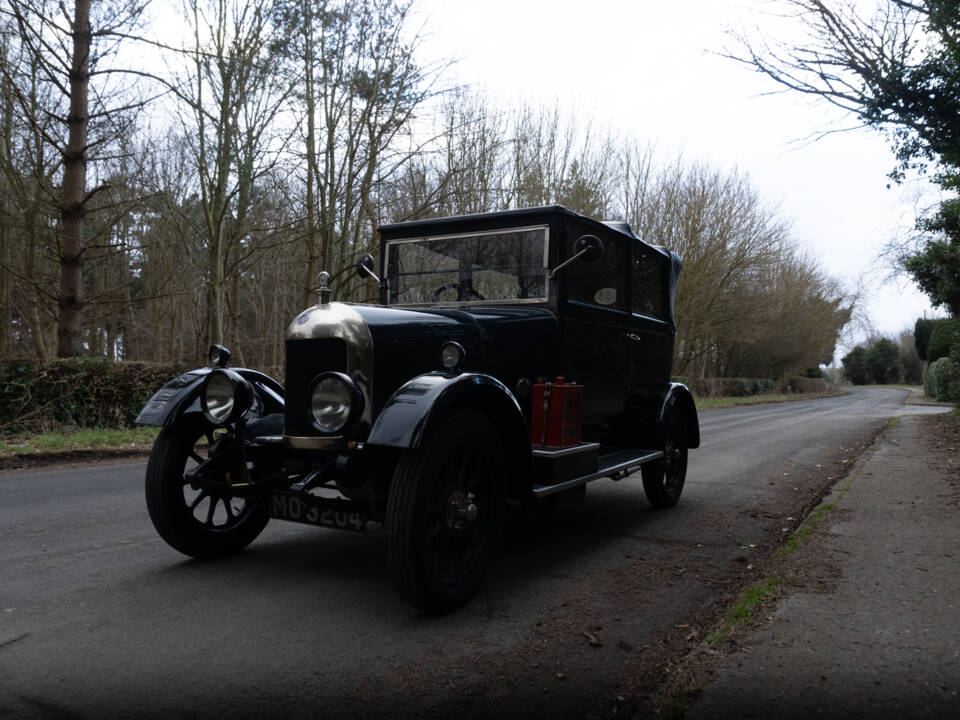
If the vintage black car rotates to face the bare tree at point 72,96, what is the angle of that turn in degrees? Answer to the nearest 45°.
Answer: approximately 90° to its right

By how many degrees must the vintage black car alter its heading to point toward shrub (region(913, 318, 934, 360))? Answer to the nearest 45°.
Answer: approximately 180°

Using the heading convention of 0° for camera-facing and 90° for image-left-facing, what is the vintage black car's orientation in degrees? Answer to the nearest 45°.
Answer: approximately 45°

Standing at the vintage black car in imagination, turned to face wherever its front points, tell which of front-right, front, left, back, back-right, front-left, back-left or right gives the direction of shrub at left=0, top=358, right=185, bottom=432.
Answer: right

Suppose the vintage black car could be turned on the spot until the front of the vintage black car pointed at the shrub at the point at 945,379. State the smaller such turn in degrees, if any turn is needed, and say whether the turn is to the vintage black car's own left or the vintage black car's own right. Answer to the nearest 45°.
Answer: approximately 180°

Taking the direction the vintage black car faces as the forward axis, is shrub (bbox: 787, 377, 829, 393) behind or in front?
behind
